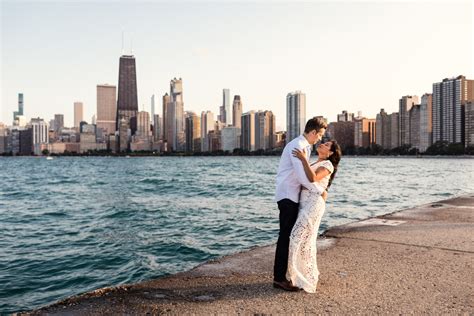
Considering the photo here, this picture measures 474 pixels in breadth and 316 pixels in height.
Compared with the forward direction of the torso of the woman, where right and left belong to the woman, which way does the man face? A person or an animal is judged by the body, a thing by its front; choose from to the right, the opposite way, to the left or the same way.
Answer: the opposite way

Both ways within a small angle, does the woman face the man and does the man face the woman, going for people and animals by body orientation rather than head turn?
yes

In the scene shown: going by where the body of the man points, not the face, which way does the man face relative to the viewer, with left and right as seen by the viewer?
facing to the right of the viewer

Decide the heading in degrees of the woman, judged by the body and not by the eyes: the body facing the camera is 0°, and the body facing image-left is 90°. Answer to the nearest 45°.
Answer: approximately 90°
